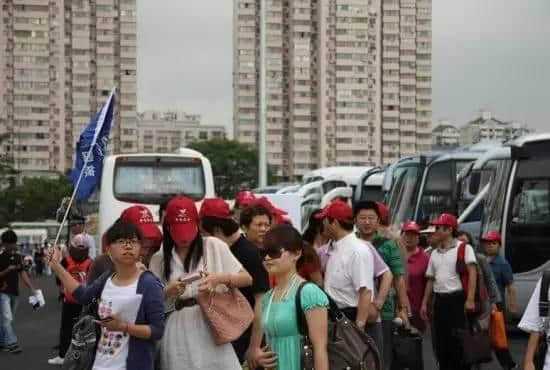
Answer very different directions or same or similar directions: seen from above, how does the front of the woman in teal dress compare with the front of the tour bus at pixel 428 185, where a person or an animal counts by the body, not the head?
same or similar directions

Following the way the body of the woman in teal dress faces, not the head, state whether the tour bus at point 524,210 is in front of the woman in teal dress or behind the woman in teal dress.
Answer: behind

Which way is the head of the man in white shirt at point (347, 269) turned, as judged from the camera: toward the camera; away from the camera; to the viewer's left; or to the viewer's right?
to the viewer's left

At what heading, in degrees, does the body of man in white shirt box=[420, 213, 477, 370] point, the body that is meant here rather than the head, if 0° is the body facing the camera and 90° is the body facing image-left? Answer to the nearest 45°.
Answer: approximately 45°

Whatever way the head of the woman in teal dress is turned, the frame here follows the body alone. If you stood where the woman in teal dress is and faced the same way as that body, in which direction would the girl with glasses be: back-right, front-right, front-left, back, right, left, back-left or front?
front-right

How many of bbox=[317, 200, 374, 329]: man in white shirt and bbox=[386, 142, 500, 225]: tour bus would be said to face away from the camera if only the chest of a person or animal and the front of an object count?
0

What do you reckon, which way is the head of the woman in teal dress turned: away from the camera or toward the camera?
toward the camera

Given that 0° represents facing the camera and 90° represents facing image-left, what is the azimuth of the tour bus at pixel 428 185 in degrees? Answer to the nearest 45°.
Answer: approximately 45°

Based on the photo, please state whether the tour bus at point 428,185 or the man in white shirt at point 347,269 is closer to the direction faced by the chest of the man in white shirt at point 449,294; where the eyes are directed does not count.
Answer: the man in white shirt
